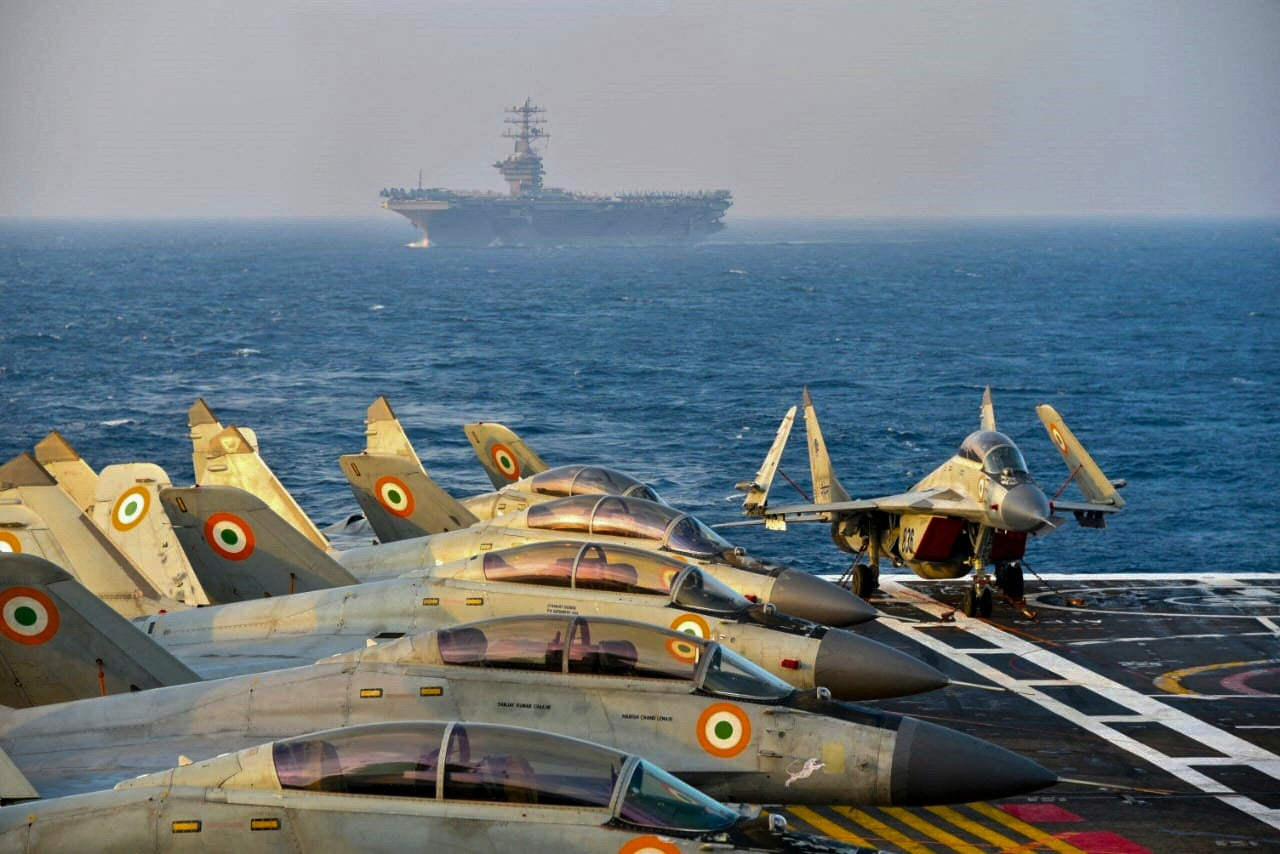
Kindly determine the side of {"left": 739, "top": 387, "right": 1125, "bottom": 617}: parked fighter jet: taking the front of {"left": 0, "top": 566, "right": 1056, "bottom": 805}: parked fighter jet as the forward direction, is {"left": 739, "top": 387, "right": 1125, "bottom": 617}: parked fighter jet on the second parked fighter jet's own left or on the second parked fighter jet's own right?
on the second parked fighter jet's own left

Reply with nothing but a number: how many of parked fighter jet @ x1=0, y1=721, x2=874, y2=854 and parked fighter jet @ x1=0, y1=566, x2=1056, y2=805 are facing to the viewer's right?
2

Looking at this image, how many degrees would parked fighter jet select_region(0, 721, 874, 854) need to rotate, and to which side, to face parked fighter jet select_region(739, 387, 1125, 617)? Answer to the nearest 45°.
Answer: approximately 45° to its left

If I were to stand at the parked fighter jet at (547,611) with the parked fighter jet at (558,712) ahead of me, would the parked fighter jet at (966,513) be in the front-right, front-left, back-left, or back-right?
back-left

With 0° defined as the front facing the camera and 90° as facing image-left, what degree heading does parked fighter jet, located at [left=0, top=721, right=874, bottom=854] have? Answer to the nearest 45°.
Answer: approximately 270°

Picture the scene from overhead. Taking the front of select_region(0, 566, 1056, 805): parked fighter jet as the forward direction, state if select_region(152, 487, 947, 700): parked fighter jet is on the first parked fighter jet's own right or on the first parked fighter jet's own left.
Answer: on the first parked fighter jet's own left

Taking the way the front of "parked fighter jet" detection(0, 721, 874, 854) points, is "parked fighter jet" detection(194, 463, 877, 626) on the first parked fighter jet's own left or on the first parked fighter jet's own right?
on the first parked fighter jet's own left

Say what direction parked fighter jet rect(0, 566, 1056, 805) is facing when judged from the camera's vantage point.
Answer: facing to the right of the viewer

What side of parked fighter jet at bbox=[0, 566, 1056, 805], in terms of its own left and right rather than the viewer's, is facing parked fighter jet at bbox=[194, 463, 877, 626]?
left

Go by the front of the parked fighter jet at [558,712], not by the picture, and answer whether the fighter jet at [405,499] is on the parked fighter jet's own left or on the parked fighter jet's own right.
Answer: on the parked fighter jet's own left

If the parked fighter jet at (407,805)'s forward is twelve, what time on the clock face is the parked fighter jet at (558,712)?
the parked fighter jet at (558,712) is roughly at 10 o'clock from the parked fighter jet at (407,805).
